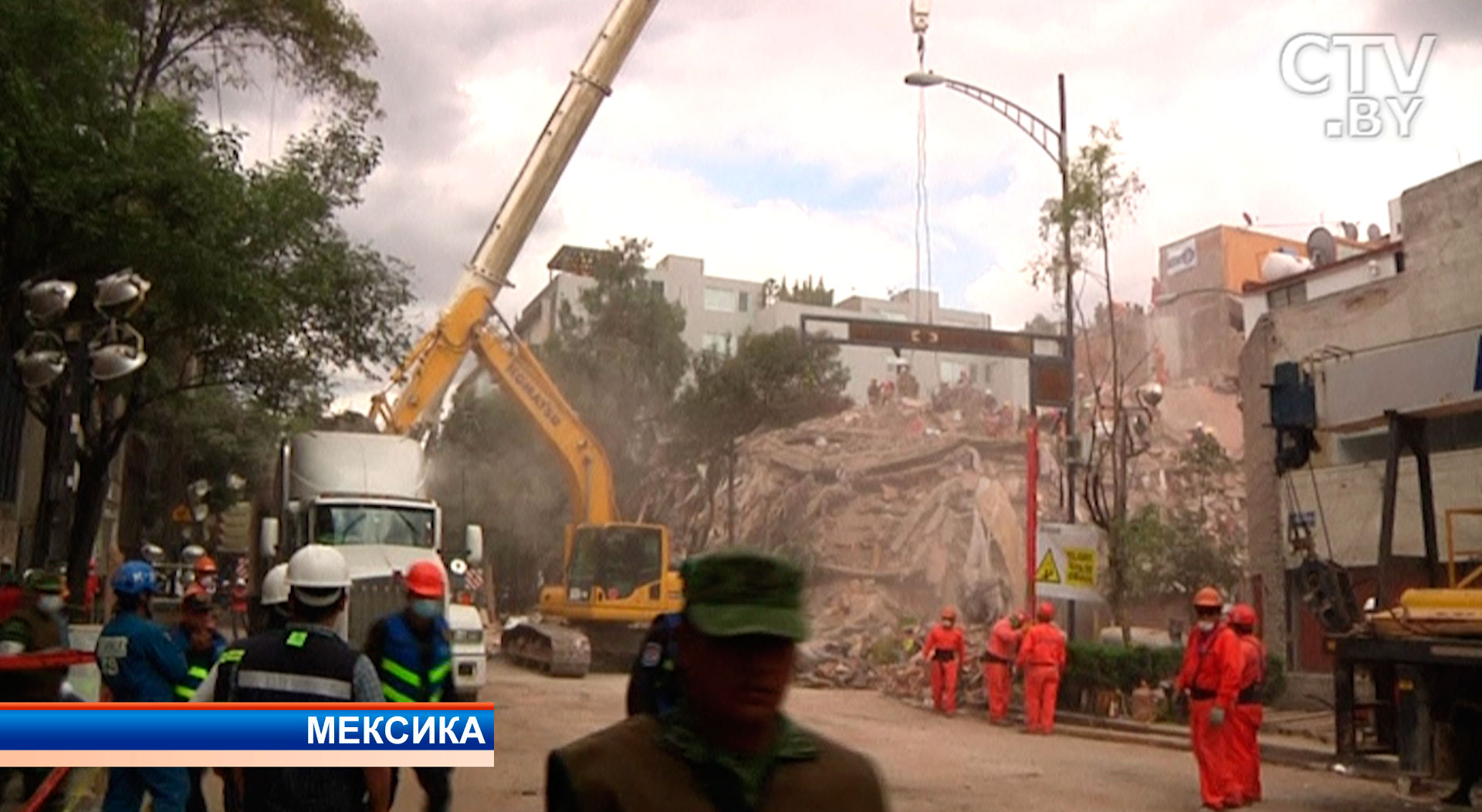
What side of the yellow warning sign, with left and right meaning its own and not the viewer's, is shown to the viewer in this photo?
front

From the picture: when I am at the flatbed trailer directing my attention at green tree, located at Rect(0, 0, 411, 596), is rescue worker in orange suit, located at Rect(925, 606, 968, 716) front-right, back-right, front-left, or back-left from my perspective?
front-right

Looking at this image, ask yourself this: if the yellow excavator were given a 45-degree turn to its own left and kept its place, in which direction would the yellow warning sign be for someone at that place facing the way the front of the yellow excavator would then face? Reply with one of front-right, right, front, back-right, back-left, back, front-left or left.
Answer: front-left

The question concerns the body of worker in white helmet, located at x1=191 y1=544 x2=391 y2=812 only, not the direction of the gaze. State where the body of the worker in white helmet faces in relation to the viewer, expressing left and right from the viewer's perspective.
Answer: facing away from the viewer

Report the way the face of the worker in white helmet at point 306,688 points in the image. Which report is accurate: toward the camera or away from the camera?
away from the camera

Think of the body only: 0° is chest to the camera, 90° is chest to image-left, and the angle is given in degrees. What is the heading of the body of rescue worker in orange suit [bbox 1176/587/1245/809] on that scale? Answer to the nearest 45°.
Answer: approximately 45°

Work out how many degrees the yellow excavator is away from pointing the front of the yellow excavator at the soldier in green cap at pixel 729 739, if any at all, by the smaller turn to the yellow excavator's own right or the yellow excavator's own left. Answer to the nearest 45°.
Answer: approximately 45° to the yellow excavator's own left

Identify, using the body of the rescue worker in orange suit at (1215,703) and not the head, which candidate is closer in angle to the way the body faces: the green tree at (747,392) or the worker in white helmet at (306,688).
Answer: the worker in white helmet

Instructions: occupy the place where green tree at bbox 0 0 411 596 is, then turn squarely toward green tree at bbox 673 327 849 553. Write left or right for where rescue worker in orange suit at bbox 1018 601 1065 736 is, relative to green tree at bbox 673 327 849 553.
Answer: right

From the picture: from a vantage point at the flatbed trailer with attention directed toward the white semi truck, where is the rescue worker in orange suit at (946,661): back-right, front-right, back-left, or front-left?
front-right

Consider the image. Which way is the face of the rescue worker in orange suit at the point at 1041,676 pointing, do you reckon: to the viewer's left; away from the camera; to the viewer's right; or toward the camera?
away from the camera

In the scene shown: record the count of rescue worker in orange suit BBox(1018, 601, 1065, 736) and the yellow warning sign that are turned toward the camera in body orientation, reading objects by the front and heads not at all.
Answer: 1

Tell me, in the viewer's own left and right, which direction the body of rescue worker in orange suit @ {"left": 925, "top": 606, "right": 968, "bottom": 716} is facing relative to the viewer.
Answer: facing the viewer

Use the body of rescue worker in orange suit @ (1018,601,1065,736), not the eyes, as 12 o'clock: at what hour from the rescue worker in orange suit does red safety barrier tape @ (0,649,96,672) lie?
The red safety barrier tape is roughly at 7 o'clock from the rescue worker in orange suit.

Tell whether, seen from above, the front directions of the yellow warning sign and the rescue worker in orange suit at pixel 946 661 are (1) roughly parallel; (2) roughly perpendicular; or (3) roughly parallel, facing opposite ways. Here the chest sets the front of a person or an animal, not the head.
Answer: roughly parallel

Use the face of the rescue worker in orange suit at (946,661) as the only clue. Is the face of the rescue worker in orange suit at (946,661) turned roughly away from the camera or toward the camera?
toward the camera
